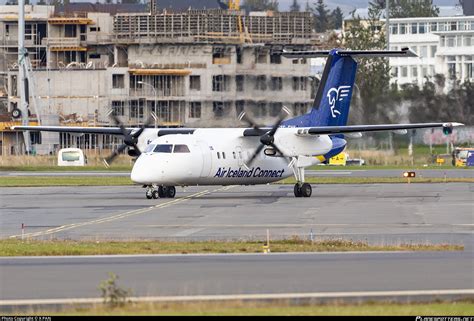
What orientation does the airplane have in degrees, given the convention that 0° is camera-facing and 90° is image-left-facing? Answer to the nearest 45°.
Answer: approximately 45°
